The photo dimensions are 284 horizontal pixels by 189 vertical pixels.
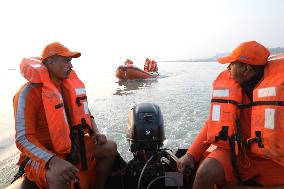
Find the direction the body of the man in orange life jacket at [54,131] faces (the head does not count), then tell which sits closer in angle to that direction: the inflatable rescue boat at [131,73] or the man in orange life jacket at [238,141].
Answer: the man in orange life jacket

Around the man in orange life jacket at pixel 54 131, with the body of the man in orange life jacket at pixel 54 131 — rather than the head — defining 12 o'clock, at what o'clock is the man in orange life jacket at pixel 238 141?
the man in orange life jacket at pixel 238 141 is roughly at 11 o'clock from the man in orange life jacket at pixel 54 131.

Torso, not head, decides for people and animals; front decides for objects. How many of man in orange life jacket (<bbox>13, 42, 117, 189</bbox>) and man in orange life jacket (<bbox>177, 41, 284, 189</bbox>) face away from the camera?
0

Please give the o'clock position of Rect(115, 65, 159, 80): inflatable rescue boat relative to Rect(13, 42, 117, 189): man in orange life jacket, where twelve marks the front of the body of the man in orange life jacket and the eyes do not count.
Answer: The inflatable rescue boat is roughly at 8 o'clock from the man in orange life jacket.

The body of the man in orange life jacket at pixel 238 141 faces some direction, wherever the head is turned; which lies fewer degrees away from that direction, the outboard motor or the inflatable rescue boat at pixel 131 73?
the outboard motor

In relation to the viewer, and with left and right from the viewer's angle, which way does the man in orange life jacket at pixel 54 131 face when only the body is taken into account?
facing the viewer and to the right of the viewer

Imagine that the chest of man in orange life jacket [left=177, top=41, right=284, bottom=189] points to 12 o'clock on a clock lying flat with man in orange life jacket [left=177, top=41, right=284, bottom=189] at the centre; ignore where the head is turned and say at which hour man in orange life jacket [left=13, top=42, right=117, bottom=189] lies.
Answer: man in orange life jacket [left=13, top=42, right=117, bottom=189] is roughly at 1 o'clock from man in orange life jacket [left=177, top=41, right=284, bottom=189].

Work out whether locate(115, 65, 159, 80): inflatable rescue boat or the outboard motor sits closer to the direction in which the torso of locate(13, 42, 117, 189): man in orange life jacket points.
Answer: the outboard motor

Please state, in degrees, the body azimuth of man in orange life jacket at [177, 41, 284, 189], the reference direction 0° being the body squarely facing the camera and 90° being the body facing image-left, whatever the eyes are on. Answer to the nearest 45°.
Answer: approximately 45°

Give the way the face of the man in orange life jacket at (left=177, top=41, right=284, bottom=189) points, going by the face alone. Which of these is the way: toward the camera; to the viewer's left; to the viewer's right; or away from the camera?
to the viewer's left

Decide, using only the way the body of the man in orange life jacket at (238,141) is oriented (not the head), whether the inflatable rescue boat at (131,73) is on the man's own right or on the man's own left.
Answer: on the man's own right

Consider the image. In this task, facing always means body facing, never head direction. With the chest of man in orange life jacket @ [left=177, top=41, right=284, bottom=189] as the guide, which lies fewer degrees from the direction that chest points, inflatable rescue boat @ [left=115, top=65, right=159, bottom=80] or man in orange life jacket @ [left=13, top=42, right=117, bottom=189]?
the man in orange life jacket
